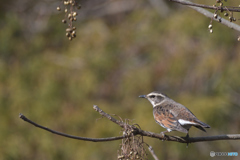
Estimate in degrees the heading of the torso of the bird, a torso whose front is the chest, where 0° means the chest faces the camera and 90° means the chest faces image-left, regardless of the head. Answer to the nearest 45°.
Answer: approximately 90°
